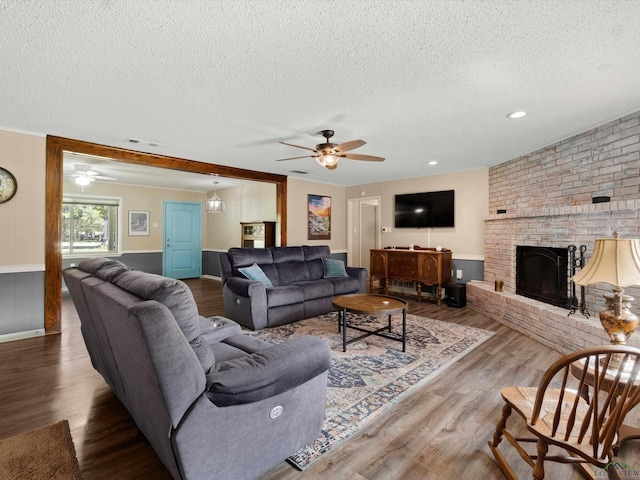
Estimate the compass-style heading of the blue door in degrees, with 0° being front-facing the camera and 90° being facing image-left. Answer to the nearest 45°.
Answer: approximately 0°

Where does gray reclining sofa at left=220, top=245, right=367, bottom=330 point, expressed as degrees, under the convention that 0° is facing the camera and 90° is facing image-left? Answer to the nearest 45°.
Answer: approximately 315°

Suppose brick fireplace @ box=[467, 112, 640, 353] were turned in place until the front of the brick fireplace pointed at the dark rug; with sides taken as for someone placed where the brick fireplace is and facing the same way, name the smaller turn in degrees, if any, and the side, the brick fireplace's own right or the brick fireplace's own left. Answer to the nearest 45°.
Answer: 0° — it already faces it

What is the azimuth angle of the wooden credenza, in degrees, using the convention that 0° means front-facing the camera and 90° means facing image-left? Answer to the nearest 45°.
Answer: approximately 45°

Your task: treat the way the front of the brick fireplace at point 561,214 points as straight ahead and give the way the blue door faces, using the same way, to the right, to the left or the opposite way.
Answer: to the left

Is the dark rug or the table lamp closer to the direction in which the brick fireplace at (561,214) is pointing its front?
the dark rug

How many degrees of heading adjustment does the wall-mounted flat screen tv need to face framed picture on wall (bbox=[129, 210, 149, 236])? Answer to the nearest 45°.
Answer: approximately 45° to its right

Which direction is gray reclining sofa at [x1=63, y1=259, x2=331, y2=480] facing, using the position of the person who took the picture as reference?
facing away from the viewer and to the right of the viewer

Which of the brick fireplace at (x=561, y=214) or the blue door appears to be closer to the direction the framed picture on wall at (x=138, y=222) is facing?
the brick fireplace

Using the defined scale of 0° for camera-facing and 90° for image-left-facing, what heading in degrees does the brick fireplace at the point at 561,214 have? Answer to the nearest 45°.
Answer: approximately 45°
